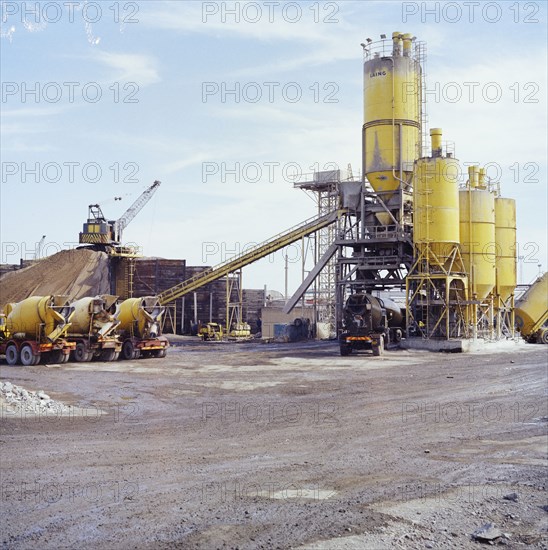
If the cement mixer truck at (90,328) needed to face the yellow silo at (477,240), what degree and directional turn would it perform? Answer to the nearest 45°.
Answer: approximately 135° to its right

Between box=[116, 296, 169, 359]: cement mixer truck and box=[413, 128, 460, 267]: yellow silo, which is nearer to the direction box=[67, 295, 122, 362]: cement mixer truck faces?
the cement mixer truck

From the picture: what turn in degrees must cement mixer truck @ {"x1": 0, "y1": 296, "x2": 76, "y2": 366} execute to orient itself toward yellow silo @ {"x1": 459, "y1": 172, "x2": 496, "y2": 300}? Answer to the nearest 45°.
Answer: approximately 135° to its right

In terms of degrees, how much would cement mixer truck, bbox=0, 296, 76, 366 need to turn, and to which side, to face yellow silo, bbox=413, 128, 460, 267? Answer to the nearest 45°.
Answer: approximately 135° to its right
